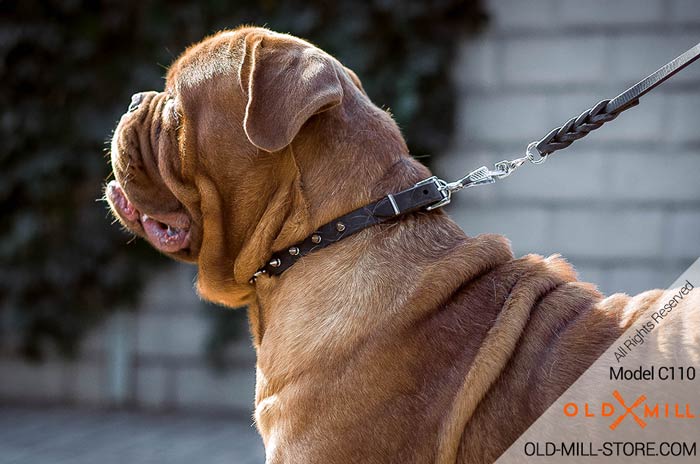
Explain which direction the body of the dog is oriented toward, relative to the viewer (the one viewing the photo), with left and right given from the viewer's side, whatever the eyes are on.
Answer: facing to the left of the viewer
